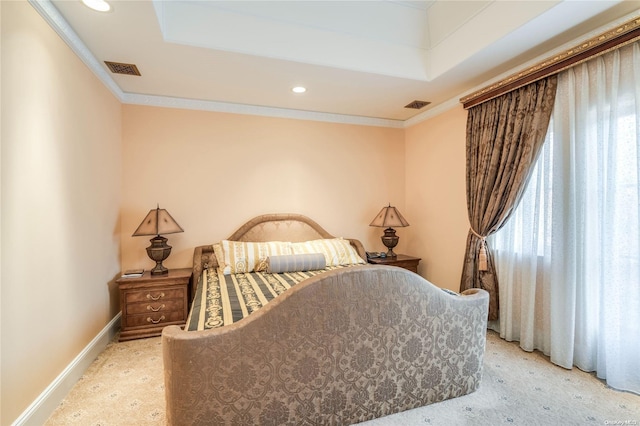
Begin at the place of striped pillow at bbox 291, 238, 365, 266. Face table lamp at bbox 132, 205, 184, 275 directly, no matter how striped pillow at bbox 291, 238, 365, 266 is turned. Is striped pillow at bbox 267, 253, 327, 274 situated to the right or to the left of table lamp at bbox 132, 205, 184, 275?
left

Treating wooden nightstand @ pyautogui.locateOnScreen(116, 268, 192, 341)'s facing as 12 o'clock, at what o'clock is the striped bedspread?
The striped bedspread is roughly at 11 o'clock from the wooden nightstand.

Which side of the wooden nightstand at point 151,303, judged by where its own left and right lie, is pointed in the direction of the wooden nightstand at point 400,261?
left

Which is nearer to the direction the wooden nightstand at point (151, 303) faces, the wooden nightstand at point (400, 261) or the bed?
the bed

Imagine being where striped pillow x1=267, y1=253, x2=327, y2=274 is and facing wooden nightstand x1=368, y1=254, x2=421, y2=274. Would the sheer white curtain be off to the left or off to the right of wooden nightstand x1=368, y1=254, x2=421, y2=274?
right

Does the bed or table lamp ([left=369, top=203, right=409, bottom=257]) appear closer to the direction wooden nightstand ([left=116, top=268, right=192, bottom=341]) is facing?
the bed

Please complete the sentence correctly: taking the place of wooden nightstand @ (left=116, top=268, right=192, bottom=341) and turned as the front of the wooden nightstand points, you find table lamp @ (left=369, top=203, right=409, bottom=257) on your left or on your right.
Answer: on your left

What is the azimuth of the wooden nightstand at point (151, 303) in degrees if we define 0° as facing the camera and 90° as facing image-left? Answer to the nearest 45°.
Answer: approximately 0°

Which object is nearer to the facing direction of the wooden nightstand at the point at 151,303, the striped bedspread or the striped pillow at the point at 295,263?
the striped bedspread

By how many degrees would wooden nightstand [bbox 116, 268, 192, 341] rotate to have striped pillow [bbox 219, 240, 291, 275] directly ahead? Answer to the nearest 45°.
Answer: approximately 90° to its left
